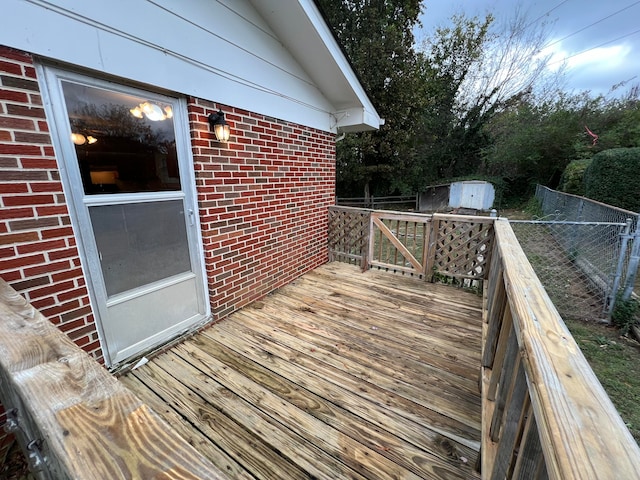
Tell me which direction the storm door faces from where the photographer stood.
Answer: facing the viewer and to the right of the viewer

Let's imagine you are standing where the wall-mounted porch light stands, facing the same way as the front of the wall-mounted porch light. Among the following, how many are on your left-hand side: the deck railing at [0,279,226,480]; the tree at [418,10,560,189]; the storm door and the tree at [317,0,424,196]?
2

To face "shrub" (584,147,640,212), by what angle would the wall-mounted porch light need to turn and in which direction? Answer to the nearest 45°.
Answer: approximately 45° to its left

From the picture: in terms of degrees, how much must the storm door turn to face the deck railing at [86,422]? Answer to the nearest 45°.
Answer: approximately 45° to its right

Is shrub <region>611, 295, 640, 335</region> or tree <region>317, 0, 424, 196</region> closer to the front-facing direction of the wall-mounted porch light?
the shrub

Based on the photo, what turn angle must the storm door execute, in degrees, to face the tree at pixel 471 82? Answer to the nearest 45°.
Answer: approximately 45° to its left

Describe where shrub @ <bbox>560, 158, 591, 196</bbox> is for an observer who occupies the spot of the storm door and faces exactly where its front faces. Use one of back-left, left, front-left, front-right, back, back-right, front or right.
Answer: front-left

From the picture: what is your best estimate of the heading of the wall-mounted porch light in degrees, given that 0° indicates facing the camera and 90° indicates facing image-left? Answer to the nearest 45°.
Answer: approximately 315°

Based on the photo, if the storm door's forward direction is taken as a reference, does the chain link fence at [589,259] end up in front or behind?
in front

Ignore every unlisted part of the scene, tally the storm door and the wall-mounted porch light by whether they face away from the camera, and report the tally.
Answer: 0

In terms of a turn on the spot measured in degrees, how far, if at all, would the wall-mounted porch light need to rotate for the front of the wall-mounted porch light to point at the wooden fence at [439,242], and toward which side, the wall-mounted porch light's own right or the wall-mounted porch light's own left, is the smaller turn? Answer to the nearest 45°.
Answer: approximately 45° to the wall-mounted porch light's own left

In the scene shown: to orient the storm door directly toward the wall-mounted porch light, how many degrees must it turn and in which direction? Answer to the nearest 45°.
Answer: approximately 45° to its left

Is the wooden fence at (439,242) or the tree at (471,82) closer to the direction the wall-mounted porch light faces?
the wooden fence

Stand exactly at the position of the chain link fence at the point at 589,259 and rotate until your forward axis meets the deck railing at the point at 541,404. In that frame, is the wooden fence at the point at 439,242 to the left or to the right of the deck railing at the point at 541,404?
right

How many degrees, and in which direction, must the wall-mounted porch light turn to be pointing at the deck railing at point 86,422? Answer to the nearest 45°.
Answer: approximately 45° to its right
